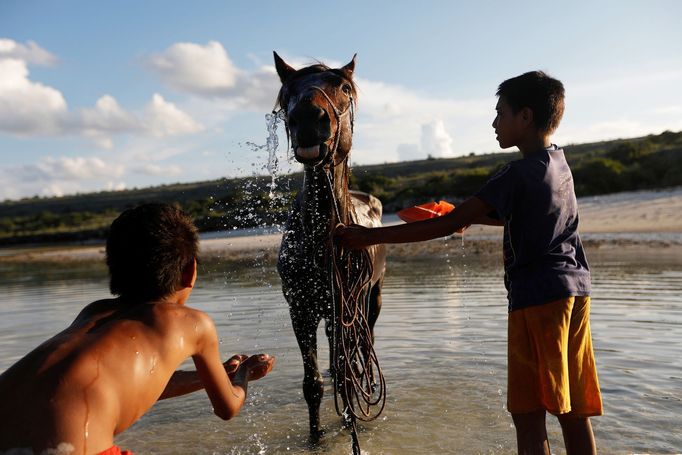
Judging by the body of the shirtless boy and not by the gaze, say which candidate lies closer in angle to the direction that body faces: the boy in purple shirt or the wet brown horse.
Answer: the wet brown horse

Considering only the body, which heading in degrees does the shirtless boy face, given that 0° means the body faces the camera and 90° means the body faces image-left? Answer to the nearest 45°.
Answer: approximately 225°

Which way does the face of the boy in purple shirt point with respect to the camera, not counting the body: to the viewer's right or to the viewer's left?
to the viewer's left

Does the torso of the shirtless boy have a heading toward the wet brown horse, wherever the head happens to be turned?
yes

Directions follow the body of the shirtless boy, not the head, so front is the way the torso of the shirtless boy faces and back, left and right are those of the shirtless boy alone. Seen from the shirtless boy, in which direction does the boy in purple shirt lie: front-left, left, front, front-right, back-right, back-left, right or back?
front-right
